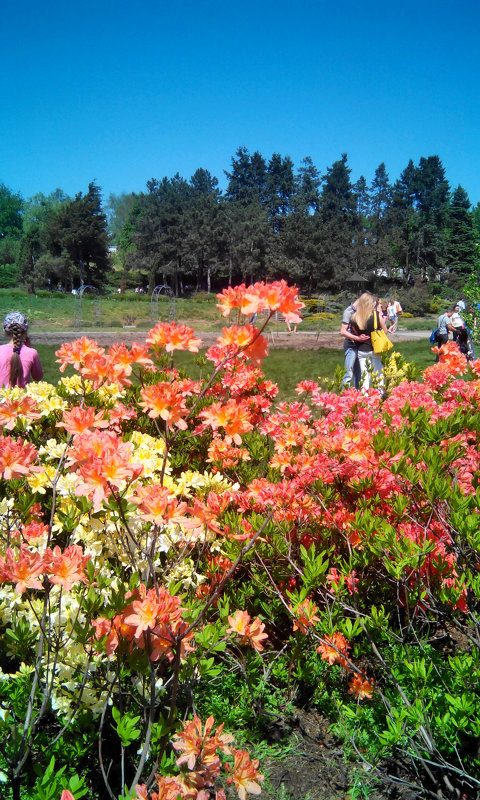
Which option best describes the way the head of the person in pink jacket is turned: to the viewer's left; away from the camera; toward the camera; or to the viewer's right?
away from the camera

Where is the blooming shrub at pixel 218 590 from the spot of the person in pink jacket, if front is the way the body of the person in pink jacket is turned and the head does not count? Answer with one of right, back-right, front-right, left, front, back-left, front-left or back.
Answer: back

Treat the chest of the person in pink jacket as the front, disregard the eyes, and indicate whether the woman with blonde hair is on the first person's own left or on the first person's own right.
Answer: on the first person's own right

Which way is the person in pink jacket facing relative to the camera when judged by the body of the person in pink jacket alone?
away from the camera

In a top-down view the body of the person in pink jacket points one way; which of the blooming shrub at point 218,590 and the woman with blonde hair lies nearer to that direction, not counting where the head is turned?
the woman with blonde hair
